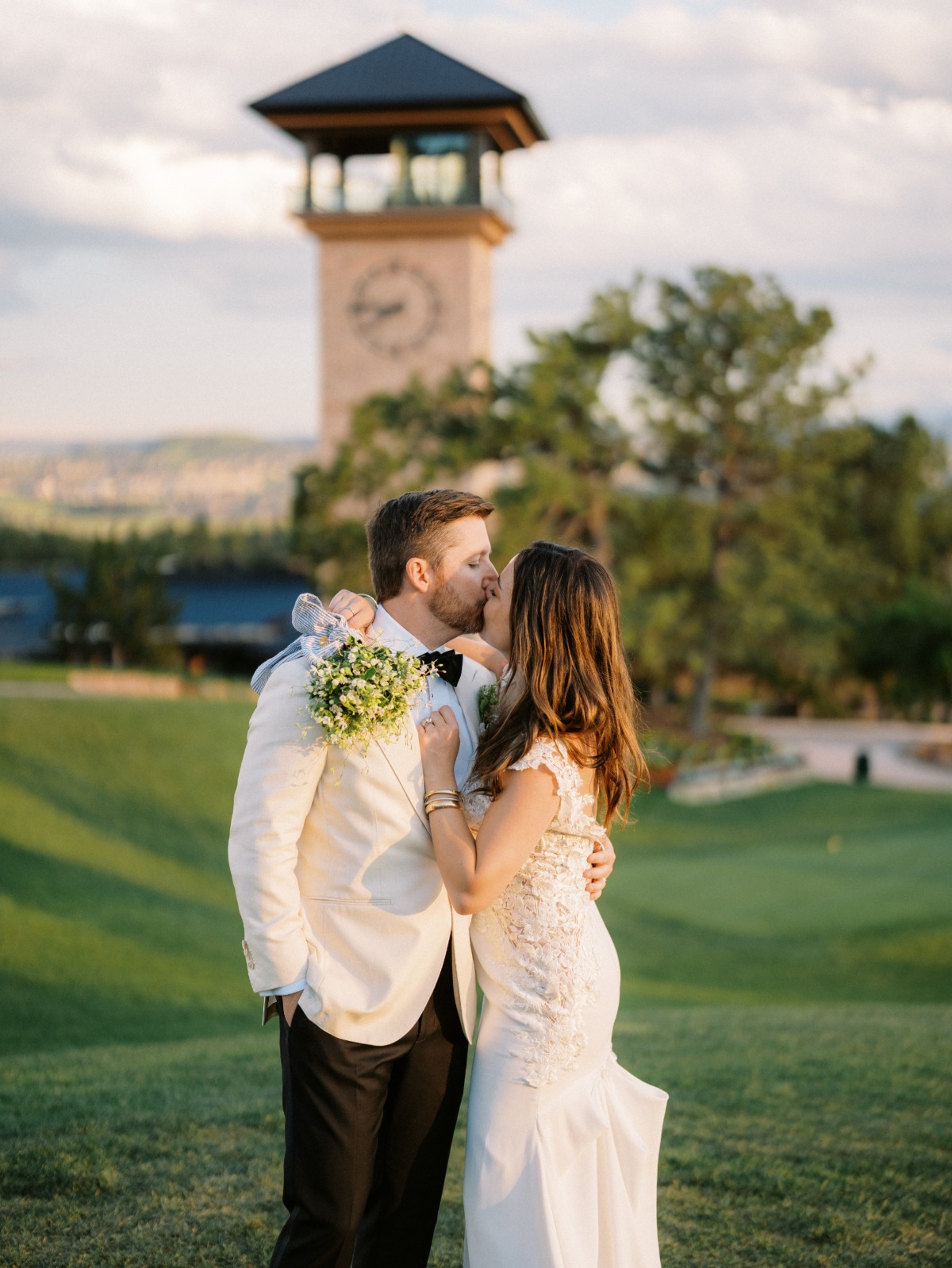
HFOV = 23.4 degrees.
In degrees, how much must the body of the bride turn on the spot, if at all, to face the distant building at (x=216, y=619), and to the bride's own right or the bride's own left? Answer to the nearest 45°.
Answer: approximately 90° to the bride's own right

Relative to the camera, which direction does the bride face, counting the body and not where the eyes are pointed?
to the viewer's left

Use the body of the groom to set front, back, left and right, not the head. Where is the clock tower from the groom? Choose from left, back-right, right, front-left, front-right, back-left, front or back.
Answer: back-left

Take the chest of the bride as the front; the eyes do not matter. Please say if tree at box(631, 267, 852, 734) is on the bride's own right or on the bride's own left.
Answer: on the bride's own right

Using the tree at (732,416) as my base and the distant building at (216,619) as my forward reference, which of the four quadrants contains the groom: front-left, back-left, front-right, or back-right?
back-left

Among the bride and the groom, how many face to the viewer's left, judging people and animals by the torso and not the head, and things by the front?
1

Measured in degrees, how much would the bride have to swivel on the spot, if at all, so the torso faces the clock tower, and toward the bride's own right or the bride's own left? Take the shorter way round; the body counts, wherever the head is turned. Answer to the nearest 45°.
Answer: approximately 90° to the bride's own right

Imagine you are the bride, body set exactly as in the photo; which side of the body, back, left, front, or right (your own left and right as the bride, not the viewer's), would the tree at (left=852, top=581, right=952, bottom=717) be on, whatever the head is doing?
right

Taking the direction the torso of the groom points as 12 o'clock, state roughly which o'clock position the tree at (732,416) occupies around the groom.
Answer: The tree is roughly at 8 o'clock from the groom.

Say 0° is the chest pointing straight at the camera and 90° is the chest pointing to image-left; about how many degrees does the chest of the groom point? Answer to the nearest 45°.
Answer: approximately 315°
